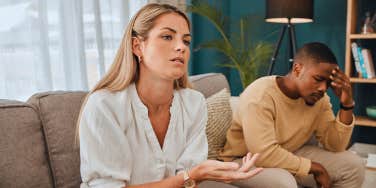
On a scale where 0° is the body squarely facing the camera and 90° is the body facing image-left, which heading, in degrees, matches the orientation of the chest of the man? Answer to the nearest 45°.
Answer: approximately 315°

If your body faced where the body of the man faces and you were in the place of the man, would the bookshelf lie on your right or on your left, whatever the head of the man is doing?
on your left

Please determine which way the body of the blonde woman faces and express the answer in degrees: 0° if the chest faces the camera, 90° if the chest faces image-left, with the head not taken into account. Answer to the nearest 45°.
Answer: approximately 315°

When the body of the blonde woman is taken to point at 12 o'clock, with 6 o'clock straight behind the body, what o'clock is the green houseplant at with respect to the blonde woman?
The green houseplant is roughly at 8 o'clock from the blonde woman.

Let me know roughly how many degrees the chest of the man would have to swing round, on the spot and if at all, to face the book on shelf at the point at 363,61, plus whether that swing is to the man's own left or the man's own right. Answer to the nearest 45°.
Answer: approximately 135° to the man's own left

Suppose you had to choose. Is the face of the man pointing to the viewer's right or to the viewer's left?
to the viewer's right

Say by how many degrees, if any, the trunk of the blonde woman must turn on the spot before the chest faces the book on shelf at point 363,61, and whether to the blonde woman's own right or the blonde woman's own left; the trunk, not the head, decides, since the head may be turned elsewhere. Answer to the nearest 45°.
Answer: approximately 90° to the blonde woman's own left
